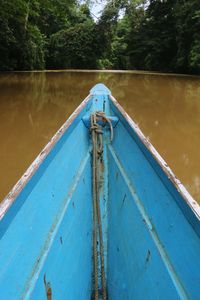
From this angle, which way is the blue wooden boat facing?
away from the camera
